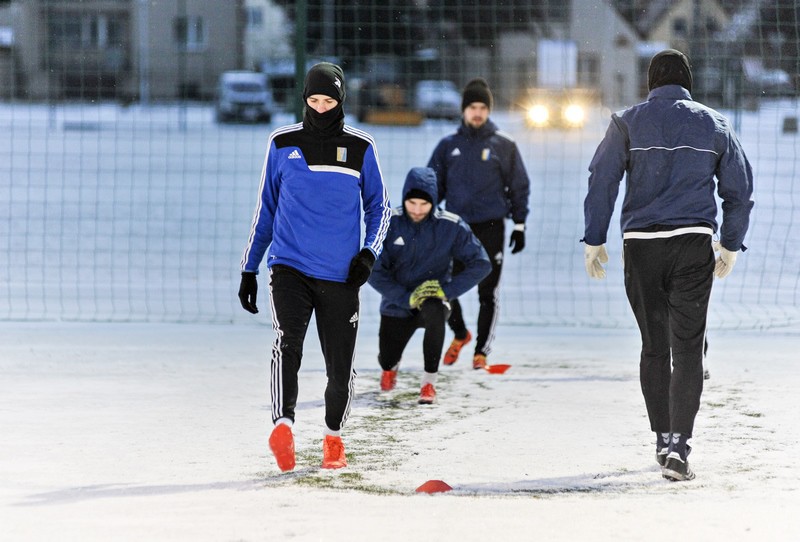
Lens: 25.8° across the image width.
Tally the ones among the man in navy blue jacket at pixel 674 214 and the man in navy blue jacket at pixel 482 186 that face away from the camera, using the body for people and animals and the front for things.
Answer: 1

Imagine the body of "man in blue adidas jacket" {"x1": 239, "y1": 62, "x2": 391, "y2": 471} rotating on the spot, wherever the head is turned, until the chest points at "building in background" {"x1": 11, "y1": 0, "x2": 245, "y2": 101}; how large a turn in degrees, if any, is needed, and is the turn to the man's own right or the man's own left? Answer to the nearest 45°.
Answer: approximately 180°

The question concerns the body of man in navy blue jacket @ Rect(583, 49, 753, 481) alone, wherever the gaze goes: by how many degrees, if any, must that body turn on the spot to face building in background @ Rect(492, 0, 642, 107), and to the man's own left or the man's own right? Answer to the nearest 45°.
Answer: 0° — they already face it

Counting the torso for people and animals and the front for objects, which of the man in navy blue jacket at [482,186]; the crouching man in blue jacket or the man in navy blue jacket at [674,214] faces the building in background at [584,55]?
the man in navy blue jacket at [674,214]

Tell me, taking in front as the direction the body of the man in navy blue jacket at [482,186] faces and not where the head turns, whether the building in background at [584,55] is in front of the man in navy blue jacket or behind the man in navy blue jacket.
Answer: behind

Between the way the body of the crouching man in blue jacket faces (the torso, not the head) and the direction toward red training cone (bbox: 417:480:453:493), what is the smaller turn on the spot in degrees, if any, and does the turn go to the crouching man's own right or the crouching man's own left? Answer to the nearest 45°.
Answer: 0° — they already face it

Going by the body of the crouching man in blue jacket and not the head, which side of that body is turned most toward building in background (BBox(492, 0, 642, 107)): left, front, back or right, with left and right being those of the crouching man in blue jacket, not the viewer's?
back

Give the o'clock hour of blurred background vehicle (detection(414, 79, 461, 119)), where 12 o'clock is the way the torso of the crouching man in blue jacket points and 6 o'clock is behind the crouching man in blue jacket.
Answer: The blurred background vehicle is roughly at 6 o'clock from the crouching man in blue jacket.

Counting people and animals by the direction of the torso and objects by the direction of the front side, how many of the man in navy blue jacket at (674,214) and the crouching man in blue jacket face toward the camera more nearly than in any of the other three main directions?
1

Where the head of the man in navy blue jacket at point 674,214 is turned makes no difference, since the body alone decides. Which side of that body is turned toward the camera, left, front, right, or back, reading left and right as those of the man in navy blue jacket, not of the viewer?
back

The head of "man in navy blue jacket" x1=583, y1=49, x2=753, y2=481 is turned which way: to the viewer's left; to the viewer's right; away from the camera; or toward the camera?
away from the camera

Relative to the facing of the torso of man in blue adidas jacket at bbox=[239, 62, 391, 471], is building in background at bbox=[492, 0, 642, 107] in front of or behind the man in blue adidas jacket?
behind
